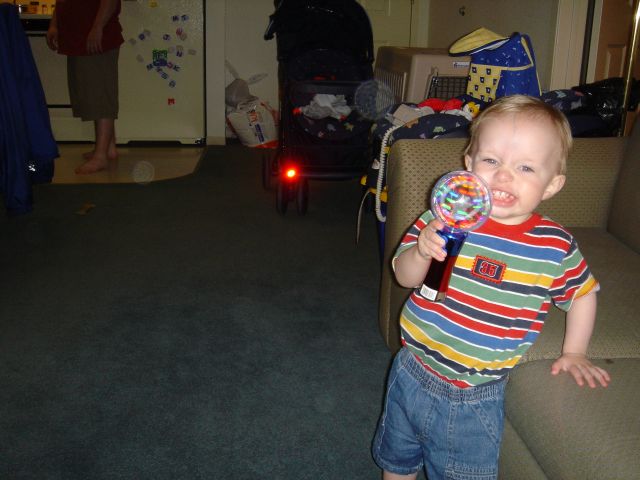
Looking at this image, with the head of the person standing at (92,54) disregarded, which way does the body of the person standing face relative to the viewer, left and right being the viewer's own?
facing the viewer and to the left of the viewer

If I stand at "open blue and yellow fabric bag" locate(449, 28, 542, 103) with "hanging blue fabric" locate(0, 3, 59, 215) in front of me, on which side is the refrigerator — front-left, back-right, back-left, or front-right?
front-right

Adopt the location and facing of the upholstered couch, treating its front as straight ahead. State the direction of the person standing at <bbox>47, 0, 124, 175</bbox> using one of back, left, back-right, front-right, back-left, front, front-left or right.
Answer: front-right

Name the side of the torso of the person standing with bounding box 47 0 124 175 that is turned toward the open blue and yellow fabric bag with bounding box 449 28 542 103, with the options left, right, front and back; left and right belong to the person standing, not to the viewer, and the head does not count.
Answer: left

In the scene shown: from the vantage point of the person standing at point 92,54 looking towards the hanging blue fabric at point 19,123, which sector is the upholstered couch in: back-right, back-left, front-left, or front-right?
front-left

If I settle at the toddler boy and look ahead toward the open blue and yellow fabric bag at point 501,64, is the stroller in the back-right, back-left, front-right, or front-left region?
front-left

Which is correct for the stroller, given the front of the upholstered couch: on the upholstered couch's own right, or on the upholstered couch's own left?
on the upholstered couch's own right

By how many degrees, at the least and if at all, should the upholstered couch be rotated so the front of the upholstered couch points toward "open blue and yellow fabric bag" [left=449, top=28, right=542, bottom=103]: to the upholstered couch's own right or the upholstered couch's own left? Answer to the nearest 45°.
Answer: approximately 90° to the upholstered couch's own right

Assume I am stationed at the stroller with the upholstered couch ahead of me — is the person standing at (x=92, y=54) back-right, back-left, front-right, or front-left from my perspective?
back-right

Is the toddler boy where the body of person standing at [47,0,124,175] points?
no

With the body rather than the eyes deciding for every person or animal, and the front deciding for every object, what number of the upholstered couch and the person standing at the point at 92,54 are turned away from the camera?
0

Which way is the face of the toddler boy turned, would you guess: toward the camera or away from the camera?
toward the camera
